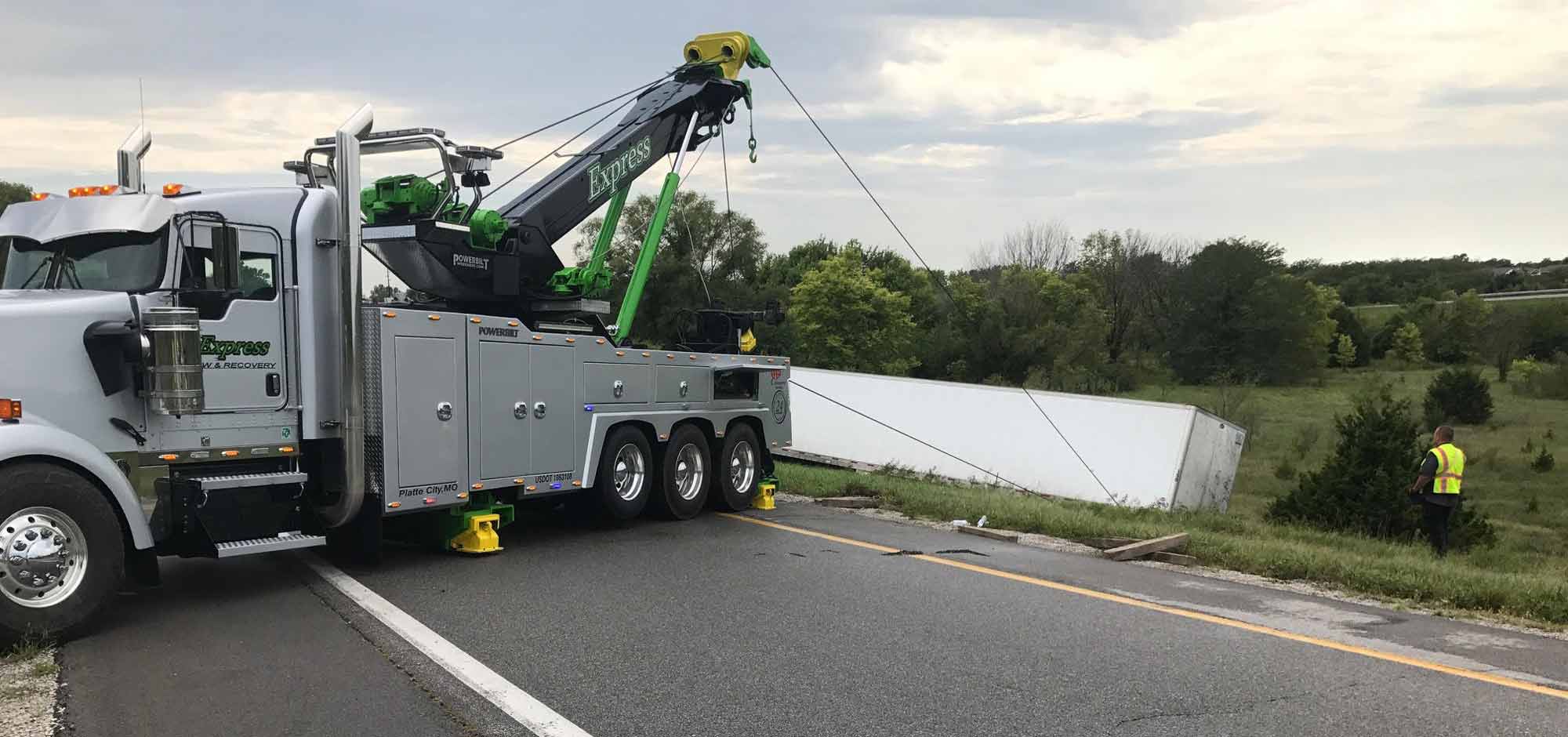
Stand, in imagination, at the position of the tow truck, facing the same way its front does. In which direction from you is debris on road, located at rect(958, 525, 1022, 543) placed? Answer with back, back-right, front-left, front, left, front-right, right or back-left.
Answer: back-left

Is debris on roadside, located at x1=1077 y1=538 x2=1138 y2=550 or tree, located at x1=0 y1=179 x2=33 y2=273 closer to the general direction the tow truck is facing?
the tree

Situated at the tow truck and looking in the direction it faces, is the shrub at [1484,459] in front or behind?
behind

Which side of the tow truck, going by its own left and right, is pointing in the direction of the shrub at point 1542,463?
back

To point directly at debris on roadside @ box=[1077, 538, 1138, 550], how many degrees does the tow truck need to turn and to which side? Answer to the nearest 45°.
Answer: approximately 135° to its left

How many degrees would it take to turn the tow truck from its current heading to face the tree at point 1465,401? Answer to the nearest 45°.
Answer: approximately 180°

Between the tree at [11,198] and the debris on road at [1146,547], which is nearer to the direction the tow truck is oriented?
the tree

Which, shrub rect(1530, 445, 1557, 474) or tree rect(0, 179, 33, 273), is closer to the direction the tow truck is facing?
the tree

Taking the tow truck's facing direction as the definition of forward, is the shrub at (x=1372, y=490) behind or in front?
behind

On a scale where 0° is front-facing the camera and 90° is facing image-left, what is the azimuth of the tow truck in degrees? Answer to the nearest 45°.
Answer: approximately 45°

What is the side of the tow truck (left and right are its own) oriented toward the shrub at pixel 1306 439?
back

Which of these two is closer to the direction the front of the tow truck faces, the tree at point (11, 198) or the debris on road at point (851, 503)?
the tree
